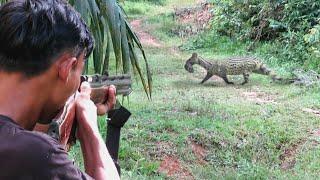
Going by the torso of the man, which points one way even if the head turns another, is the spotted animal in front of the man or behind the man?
in front

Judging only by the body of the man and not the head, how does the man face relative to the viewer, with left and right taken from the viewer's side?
facing away from the viewer and to the right of the viewer

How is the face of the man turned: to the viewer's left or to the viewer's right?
to the viewer's right

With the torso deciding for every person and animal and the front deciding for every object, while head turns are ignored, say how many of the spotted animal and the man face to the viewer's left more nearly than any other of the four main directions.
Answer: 1

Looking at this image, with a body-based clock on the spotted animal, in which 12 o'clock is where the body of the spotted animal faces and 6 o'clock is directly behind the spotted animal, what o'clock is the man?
The man is roughly at 9 o'clock from the spotted animal.

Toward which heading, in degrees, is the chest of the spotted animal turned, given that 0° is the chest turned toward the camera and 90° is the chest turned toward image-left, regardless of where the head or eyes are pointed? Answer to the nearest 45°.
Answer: approximately 90°
